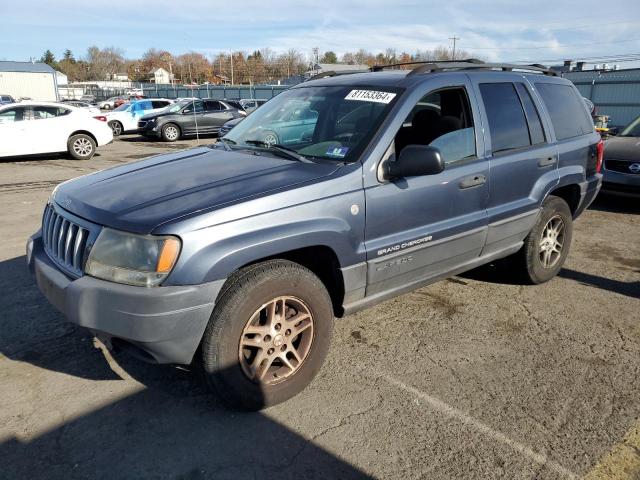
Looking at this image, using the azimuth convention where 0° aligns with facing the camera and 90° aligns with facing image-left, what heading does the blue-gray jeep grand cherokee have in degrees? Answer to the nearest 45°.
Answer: approximately 45°

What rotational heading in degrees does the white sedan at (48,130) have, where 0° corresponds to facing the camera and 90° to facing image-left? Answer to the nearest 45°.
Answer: approximately 90°

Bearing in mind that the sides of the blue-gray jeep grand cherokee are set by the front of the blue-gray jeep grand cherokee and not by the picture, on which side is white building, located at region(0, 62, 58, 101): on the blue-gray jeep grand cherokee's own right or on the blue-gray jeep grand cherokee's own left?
on the blue-gray jeep grand cherokee's own right

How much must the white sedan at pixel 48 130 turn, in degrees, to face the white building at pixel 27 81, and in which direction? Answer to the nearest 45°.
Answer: approximately 90° to its right

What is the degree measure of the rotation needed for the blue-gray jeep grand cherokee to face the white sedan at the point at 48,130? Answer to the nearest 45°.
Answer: approximately 90° to its right

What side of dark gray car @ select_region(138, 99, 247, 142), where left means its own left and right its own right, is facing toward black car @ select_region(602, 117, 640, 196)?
left

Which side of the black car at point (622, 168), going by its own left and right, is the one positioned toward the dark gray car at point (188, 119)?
right

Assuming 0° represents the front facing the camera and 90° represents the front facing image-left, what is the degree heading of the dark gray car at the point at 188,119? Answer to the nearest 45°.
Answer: approximately 45°

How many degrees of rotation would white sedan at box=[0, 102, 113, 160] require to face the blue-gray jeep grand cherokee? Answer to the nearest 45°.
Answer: approximately 90° to its left

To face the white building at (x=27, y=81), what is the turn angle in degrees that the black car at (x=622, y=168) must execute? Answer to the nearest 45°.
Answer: approximately 90° to its right

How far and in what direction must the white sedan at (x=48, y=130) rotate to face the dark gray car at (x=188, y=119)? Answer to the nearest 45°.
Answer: approximately 135° to its right

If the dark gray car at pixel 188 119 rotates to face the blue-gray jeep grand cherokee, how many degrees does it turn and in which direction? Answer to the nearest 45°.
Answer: approximately 45° to its left

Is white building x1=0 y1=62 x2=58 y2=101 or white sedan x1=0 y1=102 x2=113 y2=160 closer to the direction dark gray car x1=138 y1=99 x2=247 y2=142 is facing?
the white sedan

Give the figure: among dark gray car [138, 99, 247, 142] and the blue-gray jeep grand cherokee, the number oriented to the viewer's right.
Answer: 0
